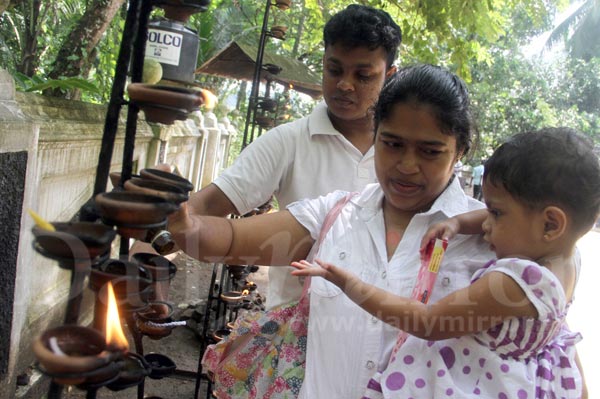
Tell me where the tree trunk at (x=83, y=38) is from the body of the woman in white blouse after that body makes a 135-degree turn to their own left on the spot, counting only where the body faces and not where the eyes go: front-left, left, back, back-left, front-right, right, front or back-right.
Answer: back-left

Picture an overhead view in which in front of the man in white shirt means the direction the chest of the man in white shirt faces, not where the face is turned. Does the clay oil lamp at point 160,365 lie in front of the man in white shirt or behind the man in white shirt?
in front

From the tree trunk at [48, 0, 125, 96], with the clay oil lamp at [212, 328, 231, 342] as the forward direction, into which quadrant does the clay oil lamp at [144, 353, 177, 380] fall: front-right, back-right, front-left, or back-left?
front-right

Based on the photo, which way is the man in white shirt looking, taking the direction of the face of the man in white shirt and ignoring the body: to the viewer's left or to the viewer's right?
to the viewer's left

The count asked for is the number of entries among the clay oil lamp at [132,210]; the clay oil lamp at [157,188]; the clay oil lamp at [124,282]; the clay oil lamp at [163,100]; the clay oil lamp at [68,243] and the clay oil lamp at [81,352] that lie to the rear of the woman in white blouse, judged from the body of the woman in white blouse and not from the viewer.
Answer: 0

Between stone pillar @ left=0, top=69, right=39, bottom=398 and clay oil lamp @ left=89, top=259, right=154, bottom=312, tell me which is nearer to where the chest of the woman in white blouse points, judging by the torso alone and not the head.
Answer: the clay oil lamp

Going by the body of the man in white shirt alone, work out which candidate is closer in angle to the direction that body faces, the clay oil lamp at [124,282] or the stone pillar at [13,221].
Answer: the clay oil lamp

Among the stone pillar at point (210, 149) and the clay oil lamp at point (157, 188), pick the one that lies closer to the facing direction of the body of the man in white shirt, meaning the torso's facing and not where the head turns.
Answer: the clay oil lamp

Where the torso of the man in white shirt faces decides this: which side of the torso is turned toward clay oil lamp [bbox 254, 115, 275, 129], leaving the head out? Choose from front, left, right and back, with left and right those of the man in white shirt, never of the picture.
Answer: back

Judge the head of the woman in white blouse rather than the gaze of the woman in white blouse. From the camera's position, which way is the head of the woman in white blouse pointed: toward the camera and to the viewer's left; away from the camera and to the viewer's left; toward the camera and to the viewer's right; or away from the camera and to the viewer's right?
toward the camera and to the viewer's left

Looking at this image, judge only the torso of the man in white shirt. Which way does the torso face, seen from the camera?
toward the camera

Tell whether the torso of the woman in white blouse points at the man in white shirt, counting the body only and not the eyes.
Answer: no

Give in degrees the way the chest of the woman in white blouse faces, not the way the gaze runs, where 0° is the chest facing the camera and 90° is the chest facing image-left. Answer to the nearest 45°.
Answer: approximately 45°

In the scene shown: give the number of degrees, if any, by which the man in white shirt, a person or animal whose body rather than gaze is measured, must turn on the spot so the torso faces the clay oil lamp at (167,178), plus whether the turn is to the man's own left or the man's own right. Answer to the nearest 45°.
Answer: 0° — they already face it

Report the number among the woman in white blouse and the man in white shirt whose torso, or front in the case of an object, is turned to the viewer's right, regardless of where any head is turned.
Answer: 0
